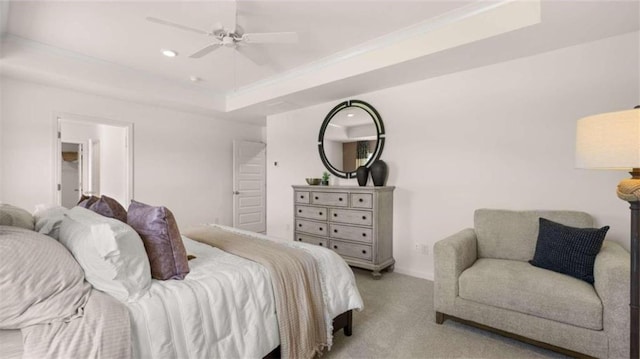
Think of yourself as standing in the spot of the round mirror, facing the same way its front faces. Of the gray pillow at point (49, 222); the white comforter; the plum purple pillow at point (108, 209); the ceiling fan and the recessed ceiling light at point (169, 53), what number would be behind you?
0

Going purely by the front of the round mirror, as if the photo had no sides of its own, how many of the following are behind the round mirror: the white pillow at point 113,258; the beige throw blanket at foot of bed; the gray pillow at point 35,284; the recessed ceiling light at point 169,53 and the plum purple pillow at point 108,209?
0

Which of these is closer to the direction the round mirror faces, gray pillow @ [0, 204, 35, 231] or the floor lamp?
the gray pillow

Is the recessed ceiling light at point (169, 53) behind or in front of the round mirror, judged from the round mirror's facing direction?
in front

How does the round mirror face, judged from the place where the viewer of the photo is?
facing the viewer and to the left of the viewer

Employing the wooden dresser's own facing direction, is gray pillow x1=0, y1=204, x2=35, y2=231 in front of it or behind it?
in front

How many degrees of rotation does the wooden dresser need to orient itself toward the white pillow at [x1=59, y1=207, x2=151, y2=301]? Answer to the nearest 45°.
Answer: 0° — it already faces it

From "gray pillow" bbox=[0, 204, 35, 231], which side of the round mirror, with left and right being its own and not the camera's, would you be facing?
front

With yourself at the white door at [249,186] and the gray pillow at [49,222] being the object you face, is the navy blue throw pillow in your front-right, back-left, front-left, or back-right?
front-left

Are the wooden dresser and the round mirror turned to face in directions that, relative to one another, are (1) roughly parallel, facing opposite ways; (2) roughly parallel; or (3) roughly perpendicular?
roughly parallel

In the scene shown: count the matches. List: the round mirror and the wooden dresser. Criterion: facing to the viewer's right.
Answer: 0

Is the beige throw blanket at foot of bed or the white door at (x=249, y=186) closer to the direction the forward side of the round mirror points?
the beige throw blanket at foot of bed

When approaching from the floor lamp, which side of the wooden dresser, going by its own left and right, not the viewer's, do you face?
left

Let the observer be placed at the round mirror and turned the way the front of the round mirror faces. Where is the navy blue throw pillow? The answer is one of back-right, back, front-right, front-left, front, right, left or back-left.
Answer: left

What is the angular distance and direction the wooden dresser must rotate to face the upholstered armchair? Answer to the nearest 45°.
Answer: approximately 90° to its left
